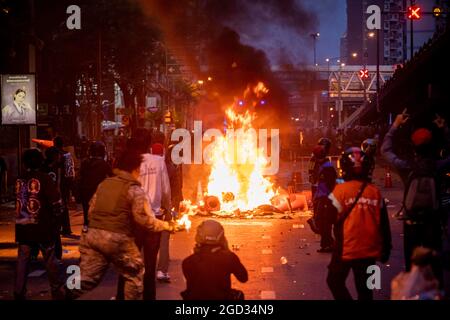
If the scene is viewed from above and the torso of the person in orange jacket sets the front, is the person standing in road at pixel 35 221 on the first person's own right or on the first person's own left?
on the first person's own left

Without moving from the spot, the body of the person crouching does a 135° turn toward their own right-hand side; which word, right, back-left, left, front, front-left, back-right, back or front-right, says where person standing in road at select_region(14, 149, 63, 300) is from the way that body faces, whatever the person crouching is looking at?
back

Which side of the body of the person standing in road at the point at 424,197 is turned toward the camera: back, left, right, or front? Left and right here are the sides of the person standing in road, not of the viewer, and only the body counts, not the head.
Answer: back

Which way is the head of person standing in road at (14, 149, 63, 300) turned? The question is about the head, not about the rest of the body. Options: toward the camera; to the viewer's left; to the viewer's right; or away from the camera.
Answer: away from the camera

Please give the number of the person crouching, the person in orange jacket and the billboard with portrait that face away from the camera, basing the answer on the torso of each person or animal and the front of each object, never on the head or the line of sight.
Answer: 2

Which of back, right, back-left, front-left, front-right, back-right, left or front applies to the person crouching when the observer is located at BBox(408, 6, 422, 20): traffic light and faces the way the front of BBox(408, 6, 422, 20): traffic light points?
front

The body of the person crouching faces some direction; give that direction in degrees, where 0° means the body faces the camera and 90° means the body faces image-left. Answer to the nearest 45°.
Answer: approximately 180°

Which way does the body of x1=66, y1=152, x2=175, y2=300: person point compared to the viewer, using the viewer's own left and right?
facing away from the viewer and to the right of the viewer

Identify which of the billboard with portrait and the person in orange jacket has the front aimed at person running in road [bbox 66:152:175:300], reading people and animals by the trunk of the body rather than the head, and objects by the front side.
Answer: the billboard with portrait

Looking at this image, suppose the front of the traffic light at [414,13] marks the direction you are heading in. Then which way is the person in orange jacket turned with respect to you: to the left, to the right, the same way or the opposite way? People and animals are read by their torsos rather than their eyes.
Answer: the opposite way

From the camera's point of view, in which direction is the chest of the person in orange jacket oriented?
away from the camera

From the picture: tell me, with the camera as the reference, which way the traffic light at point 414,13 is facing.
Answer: facing the viewer

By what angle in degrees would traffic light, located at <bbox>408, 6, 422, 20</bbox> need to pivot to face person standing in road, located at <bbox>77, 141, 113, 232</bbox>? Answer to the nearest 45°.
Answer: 0° — it already faces them

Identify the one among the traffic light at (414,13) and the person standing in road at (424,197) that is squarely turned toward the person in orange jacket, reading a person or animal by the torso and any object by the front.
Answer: the traffic light

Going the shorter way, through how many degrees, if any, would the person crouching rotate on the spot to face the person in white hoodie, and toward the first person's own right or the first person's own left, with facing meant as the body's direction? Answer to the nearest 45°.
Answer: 0° — they already face them

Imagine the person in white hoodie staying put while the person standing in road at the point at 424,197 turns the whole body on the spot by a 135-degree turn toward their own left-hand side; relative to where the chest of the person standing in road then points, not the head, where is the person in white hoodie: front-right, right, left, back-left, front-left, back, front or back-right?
front-right

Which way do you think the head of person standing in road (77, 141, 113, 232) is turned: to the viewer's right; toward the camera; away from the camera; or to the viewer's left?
away from the camera

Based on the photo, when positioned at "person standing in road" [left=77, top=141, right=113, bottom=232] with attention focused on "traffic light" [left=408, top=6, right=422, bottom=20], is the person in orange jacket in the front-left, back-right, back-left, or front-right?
back-right

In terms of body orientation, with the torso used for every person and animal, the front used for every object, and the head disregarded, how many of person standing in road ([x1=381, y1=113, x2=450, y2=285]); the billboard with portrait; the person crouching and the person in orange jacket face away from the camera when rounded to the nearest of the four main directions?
3
